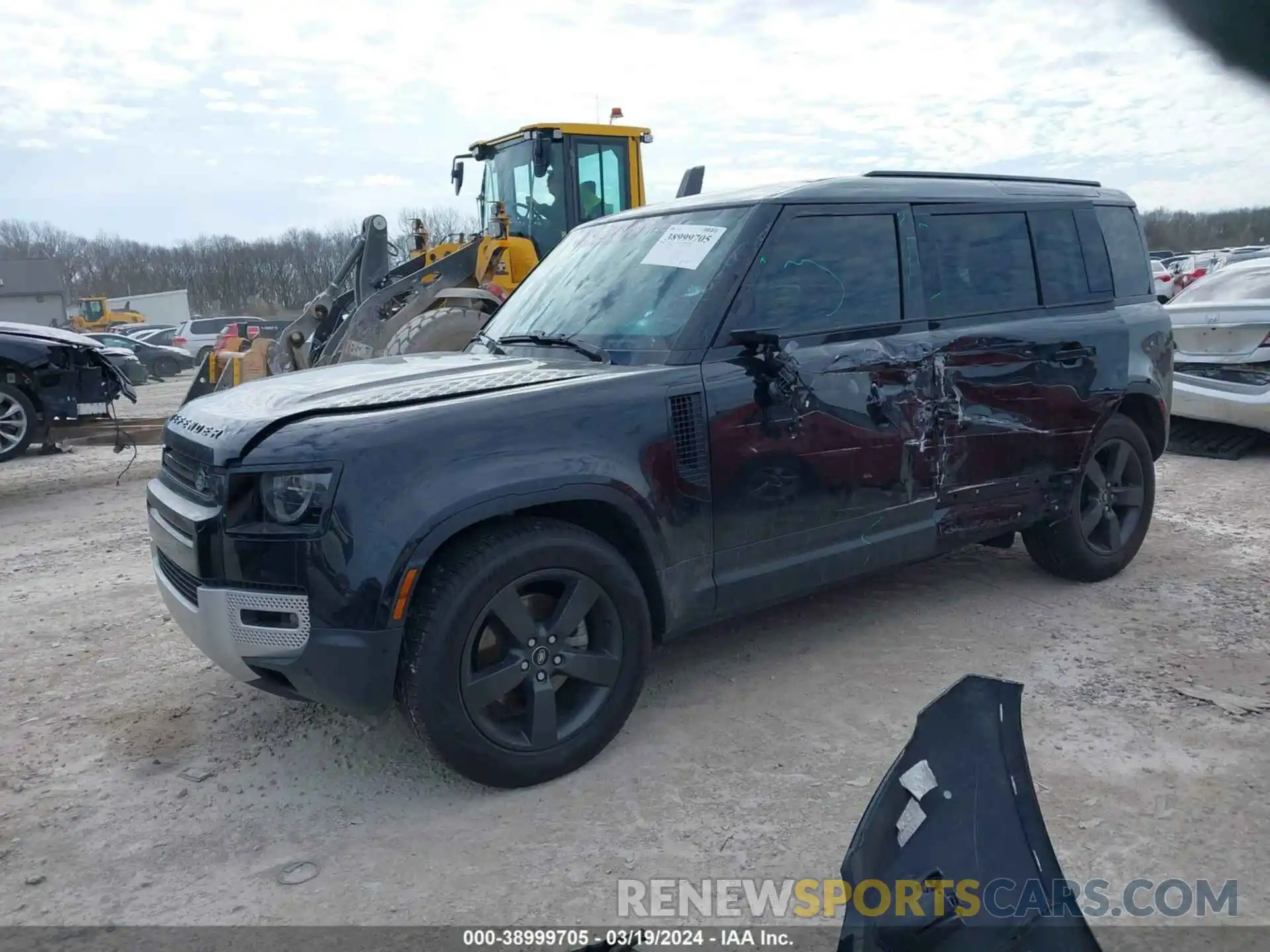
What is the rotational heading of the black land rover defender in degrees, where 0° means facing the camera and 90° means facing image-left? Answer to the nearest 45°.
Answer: approximately 45°

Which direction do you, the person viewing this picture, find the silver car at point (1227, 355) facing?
facing away from the viewer and to the right of the viewer

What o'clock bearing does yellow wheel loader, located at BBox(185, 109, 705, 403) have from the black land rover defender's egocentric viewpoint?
The yellow wheel loader is roughly at 4 o'clock from the black land rover defender.

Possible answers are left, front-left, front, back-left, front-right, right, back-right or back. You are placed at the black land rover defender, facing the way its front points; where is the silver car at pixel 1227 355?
back

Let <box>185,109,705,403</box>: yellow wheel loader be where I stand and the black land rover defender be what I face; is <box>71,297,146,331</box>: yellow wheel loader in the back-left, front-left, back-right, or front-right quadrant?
back-right
